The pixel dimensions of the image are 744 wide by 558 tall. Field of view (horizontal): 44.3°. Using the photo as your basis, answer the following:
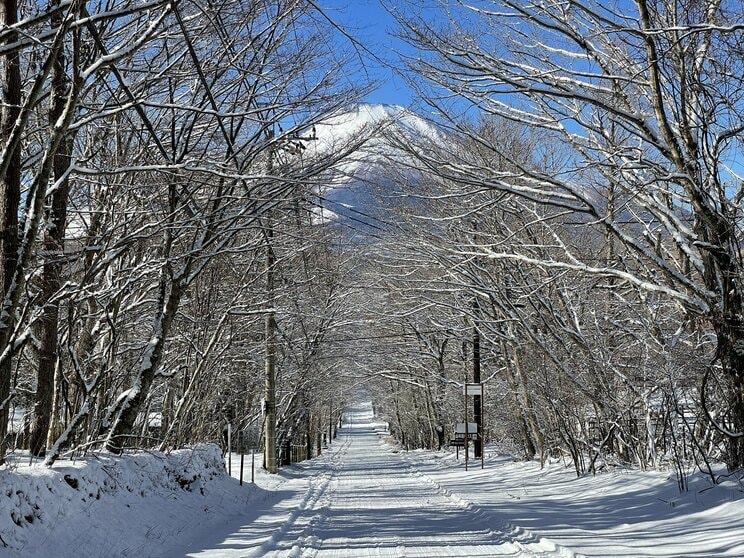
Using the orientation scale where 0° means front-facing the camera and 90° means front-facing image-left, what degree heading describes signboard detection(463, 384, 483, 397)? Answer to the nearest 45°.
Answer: approximately 0°

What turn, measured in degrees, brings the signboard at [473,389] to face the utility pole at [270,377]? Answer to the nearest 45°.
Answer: approximately 45° to its right
